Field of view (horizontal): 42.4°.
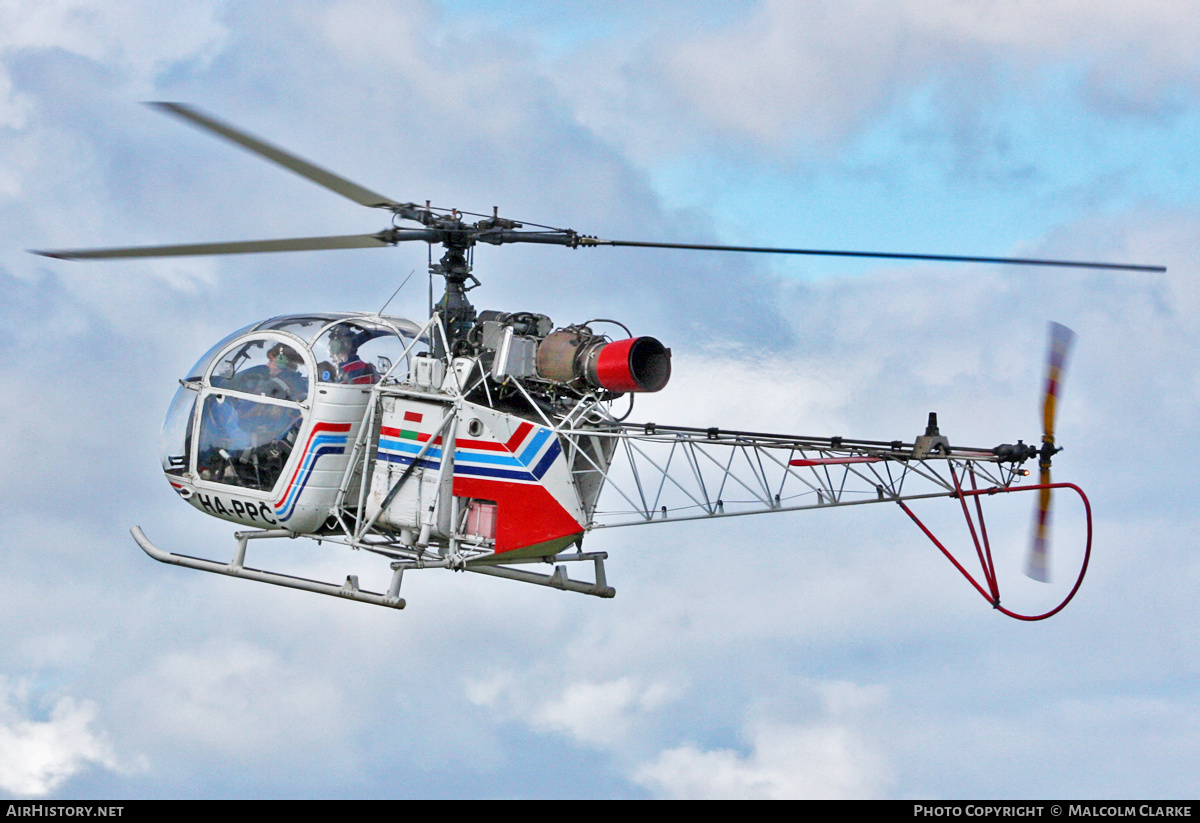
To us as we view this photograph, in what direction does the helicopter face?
facing away from the viewer and to the left of the viewer
